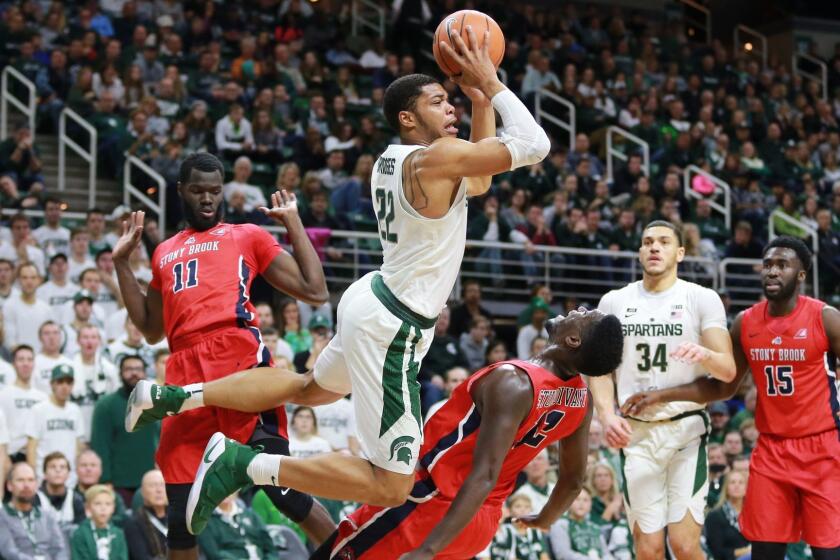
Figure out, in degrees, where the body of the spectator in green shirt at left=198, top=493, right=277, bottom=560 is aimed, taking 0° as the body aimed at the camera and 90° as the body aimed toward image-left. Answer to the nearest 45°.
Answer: approximately 0°

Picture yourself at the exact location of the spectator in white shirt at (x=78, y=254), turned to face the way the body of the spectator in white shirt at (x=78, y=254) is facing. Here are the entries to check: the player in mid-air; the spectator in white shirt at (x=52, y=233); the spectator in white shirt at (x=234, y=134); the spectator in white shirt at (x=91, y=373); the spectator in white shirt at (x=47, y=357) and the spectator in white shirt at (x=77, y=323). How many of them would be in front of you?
4

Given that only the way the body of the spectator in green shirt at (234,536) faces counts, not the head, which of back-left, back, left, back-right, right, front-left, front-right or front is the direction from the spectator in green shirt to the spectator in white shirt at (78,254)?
back-right

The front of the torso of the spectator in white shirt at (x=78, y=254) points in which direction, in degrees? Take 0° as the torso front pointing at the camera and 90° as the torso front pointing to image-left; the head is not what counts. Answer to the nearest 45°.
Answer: approximately 0°
